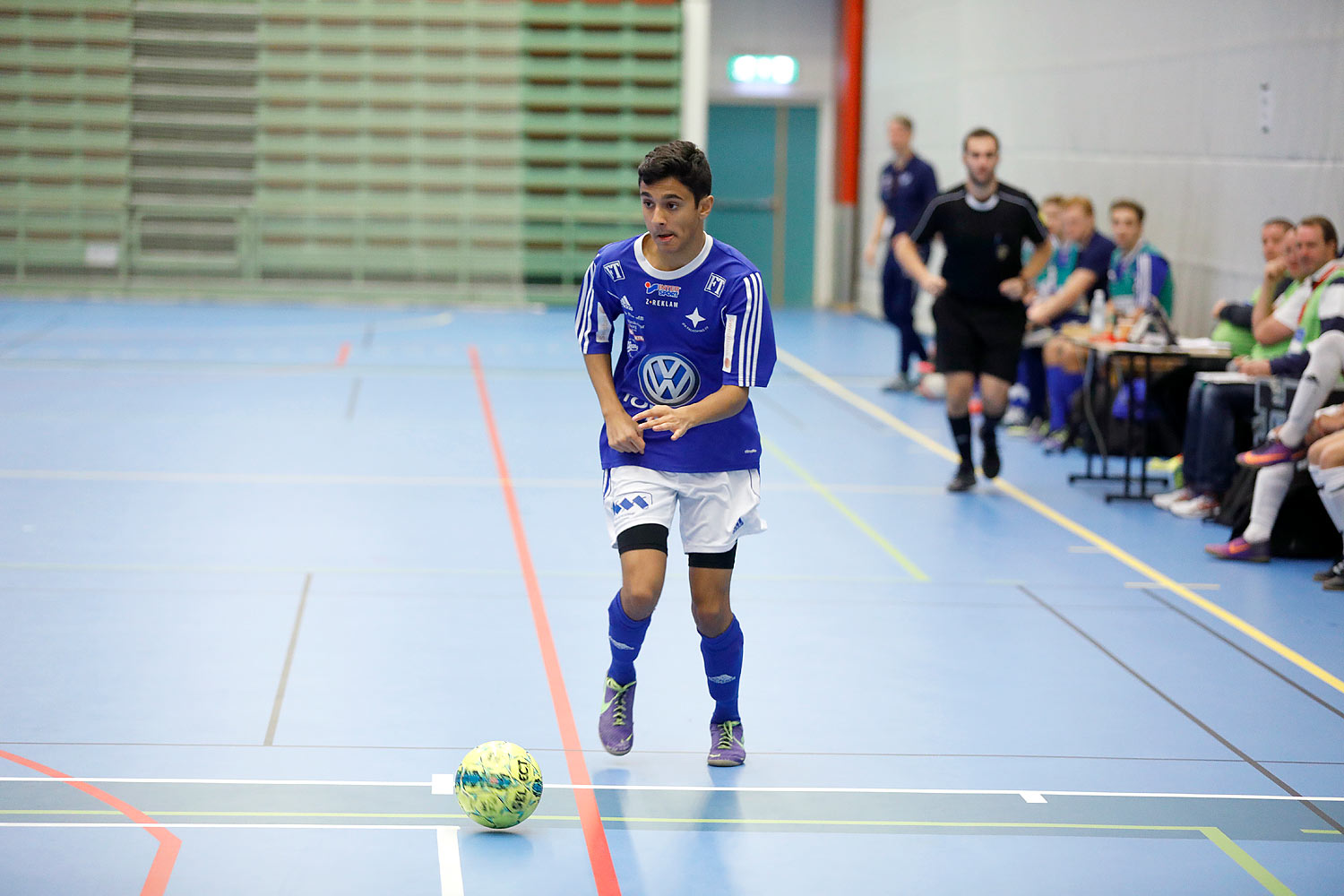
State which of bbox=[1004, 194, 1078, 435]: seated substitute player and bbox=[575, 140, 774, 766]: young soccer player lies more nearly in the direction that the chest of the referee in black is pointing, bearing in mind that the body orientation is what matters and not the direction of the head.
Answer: the young soccer player

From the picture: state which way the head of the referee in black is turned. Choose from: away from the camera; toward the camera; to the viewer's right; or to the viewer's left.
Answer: toward the camera

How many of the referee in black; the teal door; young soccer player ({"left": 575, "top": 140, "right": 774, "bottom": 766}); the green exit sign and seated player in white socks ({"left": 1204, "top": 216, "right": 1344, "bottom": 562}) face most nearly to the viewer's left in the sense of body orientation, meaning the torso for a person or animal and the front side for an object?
1

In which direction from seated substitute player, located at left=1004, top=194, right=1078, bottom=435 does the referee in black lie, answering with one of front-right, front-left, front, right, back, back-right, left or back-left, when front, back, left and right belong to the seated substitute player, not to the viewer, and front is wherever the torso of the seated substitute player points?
front-left

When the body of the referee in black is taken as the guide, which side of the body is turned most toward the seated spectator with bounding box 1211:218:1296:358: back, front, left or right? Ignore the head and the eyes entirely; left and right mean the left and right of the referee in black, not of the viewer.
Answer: left

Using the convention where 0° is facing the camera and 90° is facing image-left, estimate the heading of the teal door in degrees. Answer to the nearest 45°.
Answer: approximately 0°

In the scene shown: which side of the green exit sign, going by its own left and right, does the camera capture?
front

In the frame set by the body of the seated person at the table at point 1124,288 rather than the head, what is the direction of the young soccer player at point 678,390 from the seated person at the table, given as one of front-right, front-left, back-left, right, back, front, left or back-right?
front-left

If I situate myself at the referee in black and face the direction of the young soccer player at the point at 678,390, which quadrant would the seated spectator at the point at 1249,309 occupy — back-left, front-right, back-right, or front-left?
back-left

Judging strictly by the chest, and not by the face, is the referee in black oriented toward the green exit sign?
no

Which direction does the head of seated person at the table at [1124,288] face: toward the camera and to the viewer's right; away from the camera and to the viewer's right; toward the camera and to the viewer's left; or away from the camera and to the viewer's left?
toward the camera and to the viewer's left

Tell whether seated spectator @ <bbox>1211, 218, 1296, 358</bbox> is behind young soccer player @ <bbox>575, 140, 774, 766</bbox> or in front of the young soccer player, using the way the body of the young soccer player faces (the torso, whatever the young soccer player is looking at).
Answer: behind

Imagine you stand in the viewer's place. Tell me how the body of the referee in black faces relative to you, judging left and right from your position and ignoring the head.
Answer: facing the viewer

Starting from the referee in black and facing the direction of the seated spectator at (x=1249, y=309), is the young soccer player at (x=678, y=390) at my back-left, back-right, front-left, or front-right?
back-right

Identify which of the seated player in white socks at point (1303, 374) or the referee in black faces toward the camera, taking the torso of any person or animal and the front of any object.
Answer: the referee in black

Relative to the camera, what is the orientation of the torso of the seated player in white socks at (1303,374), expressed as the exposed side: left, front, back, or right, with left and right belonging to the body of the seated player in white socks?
left

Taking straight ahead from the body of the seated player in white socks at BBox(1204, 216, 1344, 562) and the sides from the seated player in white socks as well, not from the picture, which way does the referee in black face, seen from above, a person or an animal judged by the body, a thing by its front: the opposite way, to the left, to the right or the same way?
to the left
